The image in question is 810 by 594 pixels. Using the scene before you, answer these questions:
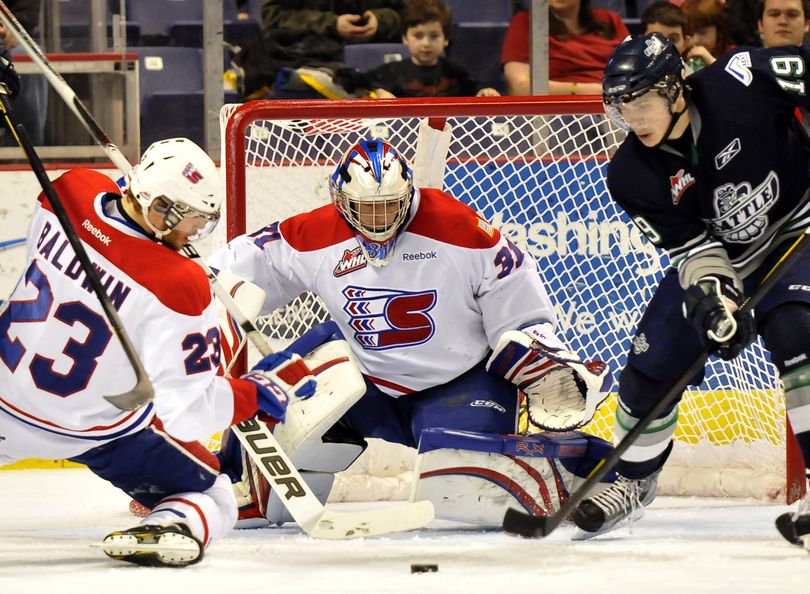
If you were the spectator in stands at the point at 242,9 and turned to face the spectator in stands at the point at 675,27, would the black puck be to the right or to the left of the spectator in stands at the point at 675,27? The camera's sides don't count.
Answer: right

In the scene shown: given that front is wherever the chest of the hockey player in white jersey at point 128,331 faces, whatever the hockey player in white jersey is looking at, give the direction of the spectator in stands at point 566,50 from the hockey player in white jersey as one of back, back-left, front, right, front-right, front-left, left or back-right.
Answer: front

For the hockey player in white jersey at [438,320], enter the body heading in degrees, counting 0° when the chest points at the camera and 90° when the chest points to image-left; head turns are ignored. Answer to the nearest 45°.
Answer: approximately 0°

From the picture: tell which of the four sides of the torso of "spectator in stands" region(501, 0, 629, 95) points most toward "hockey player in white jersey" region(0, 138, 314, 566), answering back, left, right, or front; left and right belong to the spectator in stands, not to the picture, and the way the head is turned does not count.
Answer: front

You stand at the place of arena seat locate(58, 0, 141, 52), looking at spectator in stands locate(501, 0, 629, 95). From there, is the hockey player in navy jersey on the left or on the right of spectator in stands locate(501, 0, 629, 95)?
right

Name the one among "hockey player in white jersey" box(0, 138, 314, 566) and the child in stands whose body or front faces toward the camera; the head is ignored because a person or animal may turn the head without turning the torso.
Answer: the child in stands

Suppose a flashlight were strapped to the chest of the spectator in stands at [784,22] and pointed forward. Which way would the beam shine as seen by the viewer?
toward the camera

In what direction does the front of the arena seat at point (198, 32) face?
toward the camera

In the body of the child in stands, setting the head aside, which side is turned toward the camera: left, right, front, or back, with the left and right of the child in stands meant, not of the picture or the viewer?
front

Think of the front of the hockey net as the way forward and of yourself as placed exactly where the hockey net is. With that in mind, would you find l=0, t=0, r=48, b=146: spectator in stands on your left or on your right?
on your right

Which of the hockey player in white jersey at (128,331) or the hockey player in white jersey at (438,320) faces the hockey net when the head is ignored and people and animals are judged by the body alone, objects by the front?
the hockey player in white jersey at (128,331)

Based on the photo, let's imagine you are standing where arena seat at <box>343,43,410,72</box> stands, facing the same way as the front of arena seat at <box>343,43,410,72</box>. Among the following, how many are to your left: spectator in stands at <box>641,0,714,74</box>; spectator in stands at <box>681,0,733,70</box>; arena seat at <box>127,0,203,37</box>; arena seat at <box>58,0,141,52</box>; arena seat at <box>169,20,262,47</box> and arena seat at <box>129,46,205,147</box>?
2

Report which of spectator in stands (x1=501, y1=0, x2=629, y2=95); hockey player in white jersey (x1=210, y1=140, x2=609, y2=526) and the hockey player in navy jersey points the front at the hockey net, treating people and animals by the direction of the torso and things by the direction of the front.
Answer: the spectator in stands

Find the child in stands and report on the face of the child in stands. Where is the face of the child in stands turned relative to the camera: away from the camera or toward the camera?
toward the camera

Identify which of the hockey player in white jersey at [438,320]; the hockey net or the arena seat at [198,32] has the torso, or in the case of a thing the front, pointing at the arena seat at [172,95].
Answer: the arena seat at [198,32]

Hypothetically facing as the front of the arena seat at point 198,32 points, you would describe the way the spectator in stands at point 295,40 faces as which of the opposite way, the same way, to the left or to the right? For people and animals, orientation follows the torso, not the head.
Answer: the same way

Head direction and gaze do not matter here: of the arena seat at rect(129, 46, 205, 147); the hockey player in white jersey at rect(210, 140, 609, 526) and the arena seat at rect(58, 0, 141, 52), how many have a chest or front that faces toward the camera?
3

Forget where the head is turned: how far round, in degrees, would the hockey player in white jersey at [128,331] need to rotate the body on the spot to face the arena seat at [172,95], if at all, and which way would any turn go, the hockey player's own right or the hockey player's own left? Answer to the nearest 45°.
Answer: approximately 45° to the hockey player's own left

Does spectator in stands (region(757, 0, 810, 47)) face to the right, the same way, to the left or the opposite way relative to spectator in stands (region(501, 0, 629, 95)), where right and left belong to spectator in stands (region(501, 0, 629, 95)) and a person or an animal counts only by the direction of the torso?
the same way
